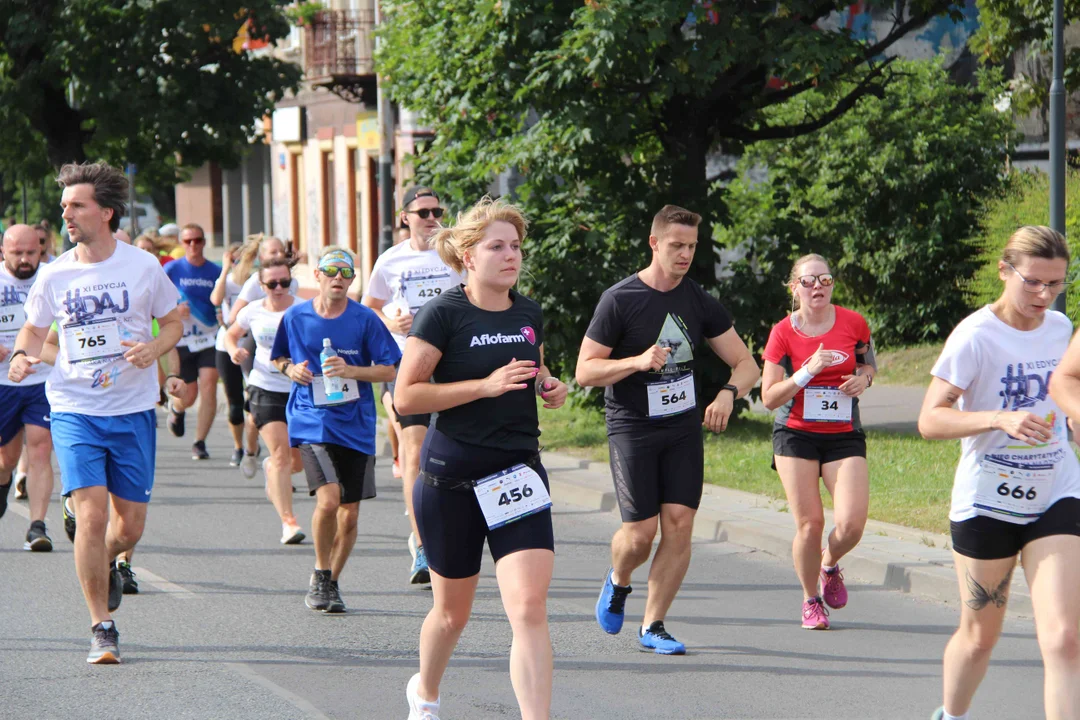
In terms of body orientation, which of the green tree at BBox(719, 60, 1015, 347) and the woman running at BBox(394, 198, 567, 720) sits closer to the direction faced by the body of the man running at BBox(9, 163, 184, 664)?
the woman running

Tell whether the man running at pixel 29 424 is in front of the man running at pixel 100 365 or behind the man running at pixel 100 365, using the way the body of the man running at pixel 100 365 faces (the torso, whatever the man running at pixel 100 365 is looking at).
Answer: behind

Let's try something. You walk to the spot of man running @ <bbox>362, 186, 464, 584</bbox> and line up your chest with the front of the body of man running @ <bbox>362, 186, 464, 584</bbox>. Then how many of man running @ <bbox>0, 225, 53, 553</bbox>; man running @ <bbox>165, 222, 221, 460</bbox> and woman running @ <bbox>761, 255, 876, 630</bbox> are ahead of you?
1

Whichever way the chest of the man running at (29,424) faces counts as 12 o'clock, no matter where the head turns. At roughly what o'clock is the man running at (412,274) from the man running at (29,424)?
the man running at (412,274) is roughly at 10 o'clock from the man running at (29,424).

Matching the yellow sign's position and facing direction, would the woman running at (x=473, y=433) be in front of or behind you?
in front

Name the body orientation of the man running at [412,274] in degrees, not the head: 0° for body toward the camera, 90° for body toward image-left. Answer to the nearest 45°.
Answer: approximately 315°
